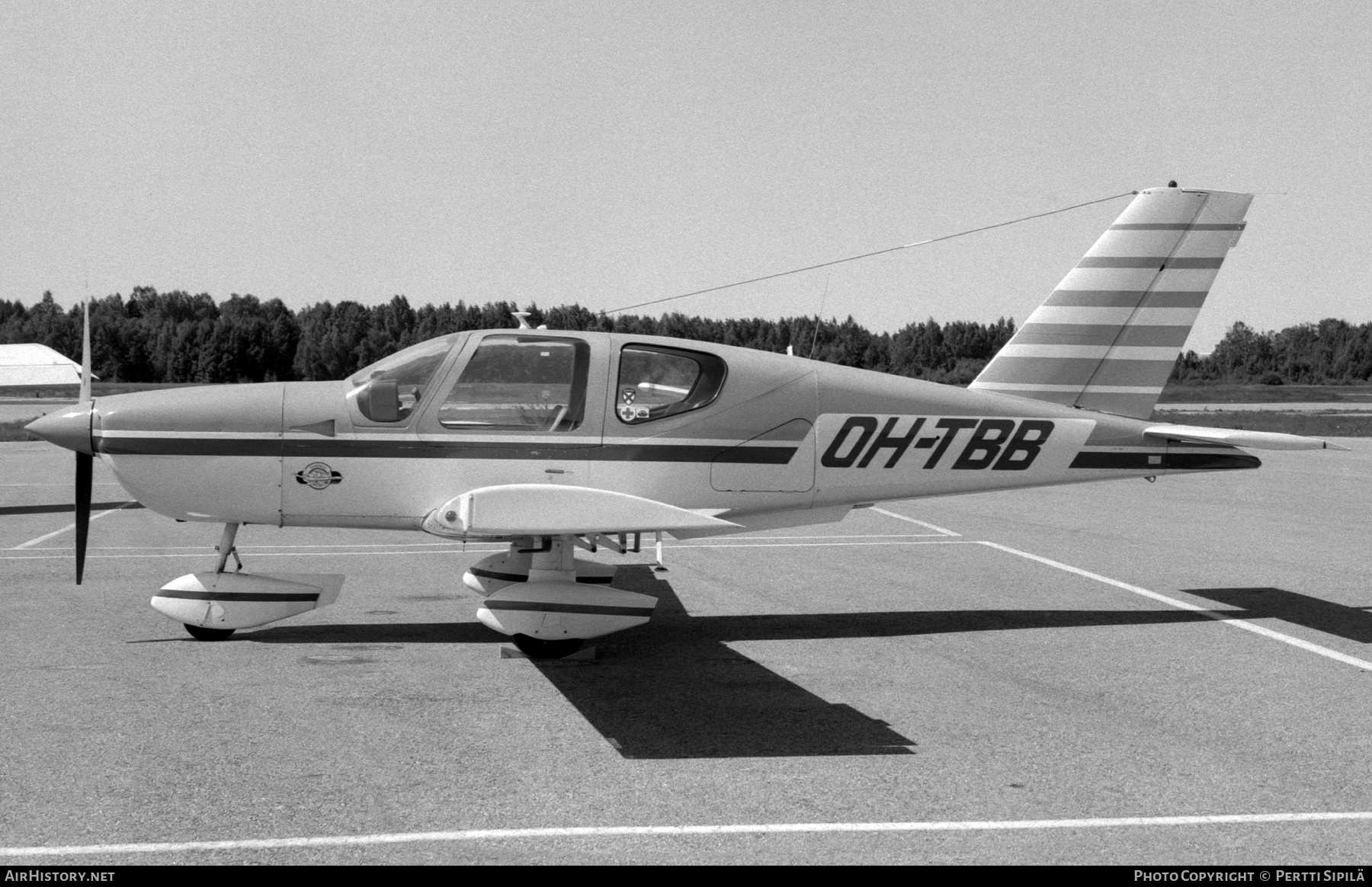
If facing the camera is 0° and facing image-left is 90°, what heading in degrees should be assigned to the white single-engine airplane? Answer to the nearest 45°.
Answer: approximately 90°
